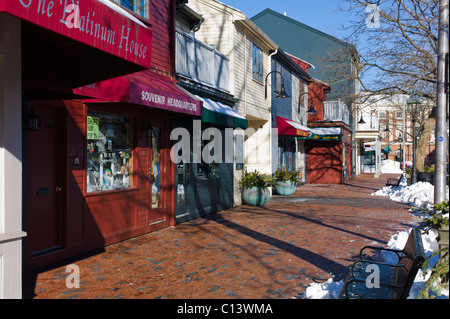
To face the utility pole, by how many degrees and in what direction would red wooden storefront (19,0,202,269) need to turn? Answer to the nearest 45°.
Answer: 0° — it already faces it

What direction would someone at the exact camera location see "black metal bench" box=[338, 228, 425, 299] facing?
facing to the left of the viewer

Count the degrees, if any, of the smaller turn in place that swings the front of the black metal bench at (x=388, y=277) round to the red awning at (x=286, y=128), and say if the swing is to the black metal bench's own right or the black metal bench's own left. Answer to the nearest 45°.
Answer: approximately 90° to the black metal bench's own right

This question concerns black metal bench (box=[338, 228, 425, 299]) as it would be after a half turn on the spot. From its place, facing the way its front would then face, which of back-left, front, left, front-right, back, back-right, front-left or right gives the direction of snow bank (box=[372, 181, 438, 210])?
left

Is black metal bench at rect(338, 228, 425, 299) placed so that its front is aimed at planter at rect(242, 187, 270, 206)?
no

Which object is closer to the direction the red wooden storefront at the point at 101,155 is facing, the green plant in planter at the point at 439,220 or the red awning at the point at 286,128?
the green plant in planter

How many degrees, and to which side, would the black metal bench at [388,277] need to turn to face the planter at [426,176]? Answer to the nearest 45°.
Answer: approximately 90° to its right

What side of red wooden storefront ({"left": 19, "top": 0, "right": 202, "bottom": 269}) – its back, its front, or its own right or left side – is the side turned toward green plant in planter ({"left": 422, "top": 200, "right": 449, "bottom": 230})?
front

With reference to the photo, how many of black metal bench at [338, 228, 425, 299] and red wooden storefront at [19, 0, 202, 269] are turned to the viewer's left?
1

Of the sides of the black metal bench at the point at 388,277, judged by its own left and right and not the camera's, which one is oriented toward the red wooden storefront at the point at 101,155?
front

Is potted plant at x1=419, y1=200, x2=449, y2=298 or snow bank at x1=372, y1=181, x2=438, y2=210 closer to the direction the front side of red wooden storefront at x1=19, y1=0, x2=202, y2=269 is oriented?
the potted plant

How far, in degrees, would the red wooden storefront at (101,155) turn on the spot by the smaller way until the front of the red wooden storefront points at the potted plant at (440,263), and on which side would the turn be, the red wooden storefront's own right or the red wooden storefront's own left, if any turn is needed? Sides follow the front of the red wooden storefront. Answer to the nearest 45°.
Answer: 0° — it already faces it

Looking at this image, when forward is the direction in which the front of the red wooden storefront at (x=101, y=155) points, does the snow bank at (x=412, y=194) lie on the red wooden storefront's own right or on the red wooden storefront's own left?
on the red wooden storefront's own left

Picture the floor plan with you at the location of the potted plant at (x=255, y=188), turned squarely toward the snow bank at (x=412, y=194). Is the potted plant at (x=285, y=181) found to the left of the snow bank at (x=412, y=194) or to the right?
left

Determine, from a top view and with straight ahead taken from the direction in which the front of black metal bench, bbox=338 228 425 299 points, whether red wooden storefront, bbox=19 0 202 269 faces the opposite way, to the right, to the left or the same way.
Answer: the opposite way
